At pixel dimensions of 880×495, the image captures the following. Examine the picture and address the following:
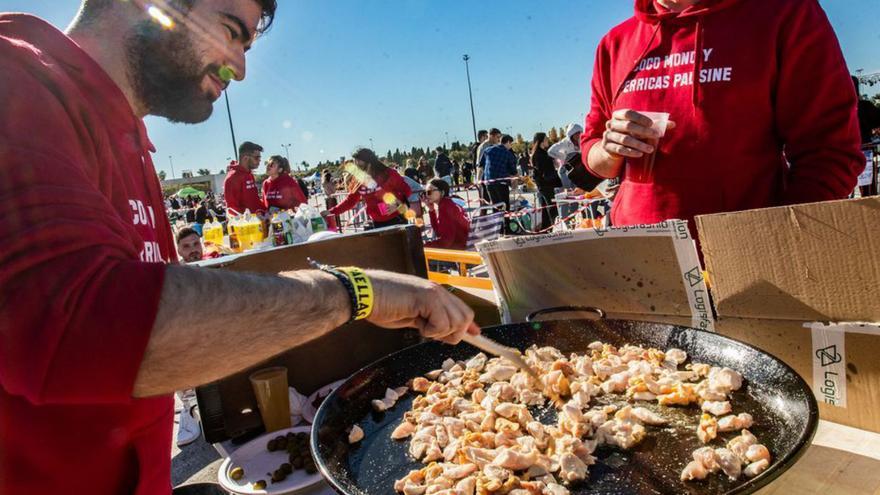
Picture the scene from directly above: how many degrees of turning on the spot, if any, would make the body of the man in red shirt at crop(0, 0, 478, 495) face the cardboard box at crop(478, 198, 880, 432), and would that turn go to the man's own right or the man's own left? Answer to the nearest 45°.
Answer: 0° — they already face it

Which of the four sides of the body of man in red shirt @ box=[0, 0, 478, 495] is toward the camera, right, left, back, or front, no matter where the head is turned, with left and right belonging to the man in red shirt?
right

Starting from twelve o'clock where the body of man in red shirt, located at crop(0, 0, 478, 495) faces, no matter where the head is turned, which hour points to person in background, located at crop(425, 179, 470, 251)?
The person in background is roughly at 10 o'clock from the man in red shirt.

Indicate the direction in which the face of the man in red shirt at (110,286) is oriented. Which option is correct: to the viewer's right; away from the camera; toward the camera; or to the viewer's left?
to the viewer's right

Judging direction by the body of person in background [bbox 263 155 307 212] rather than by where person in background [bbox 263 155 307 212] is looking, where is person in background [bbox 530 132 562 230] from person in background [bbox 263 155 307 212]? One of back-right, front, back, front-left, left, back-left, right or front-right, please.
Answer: back-left

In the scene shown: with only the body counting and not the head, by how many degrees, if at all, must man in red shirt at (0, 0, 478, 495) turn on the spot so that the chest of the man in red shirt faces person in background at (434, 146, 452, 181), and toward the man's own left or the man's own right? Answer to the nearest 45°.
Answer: approximately 45° to the man's own left

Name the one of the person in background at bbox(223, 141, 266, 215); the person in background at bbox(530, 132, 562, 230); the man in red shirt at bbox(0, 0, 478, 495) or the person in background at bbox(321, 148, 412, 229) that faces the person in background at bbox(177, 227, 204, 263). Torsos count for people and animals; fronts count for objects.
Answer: the person in background at bbox(321, 148, 412, 229)

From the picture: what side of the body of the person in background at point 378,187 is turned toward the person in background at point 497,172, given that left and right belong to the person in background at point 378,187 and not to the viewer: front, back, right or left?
back
